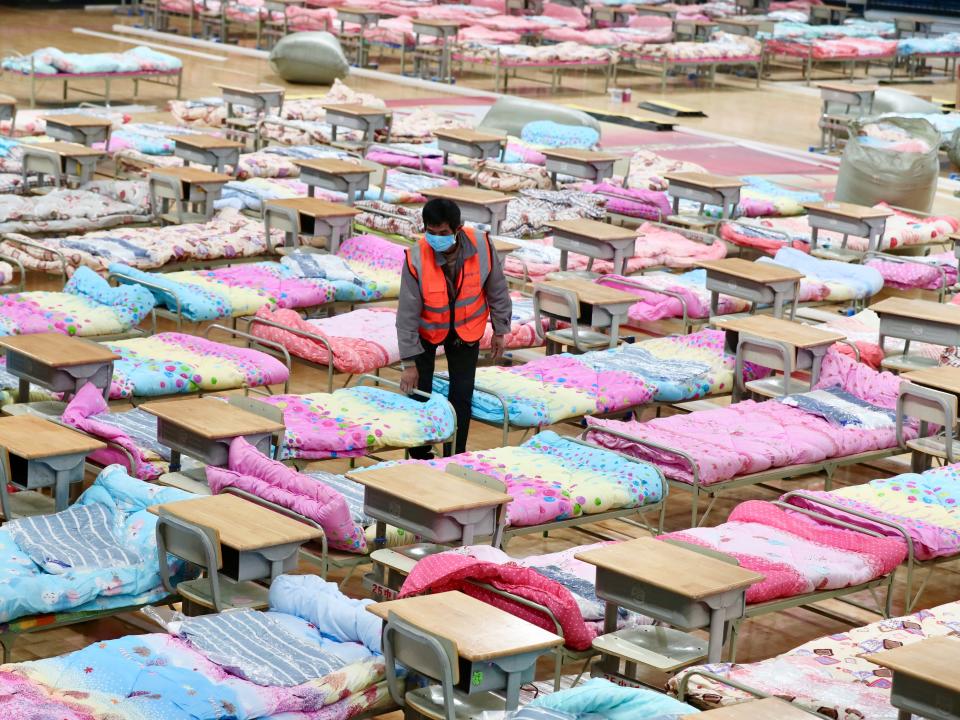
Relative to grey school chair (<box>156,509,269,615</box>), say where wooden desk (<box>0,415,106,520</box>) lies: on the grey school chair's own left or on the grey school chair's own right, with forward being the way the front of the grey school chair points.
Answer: on the grey school chair's own left

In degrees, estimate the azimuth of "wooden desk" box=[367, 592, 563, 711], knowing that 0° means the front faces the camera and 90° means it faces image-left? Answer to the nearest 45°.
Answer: approximately 45°

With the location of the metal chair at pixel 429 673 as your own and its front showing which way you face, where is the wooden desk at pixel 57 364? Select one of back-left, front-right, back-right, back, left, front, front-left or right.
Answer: left

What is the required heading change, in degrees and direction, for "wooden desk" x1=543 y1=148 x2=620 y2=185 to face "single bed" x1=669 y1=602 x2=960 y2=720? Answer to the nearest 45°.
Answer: approximately 45° to its left

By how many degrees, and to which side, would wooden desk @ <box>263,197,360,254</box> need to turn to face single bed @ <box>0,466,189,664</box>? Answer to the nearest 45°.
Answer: approximately 45° to its left

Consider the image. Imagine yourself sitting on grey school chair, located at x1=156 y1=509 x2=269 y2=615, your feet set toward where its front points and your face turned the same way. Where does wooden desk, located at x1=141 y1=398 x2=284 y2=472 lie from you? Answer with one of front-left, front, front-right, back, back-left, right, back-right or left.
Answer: front-left

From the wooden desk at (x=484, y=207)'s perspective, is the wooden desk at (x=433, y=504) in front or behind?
in front

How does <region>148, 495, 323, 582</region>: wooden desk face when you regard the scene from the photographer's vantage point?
facing the viewer and to the left of the viewer

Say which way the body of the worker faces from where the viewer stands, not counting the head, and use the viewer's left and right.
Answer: facing the viewer

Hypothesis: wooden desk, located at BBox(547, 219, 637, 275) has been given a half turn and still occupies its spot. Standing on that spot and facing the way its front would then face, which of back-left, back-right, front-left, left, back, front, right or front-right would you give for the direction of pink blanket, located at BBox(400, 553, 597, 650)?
back-right

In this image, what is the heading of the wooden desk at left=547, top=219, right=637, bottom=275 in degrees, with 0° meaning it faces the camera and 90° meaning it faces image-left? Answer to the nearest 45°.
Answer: approximately 45°
